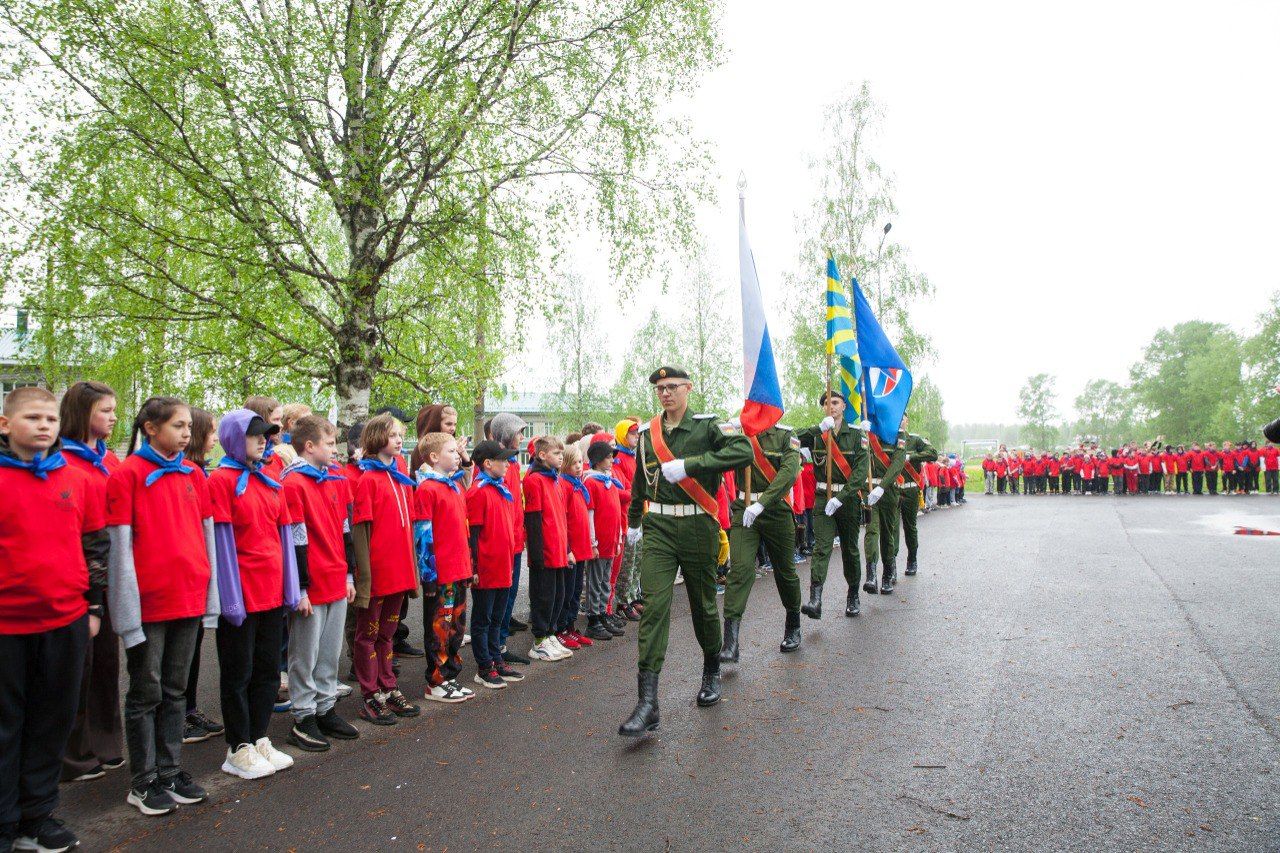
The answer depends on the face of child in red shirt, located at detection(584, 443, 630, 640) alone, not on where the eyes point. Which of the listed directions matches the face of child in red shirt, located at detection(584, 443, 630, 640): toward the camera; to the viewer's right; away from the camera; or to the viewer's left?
to the viewer's right

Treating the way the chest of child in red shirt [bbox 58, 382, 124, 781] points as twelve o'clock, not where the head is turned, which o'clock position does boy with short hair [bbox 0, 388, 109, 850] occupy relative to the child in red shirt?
The boy with short hair is roughly at 2 o'clock from the child in red shirt.

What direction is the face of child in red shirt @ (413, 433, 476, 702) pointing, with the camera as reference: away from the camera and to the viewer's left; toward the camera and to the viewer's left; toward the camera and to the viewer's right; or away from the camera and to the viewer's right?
toward the camera and to the viewer's right

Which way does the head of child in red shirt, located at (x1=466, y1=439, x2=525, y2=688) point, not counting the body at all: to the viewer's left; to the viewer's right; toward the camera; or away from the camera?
to the viewer's right
